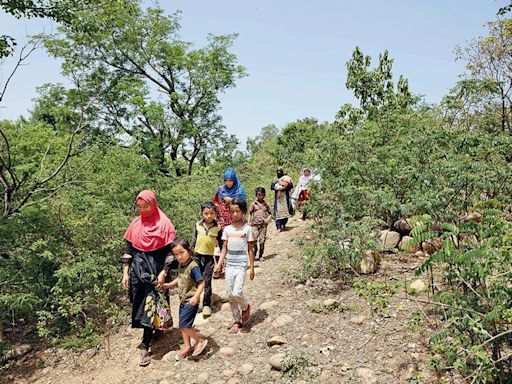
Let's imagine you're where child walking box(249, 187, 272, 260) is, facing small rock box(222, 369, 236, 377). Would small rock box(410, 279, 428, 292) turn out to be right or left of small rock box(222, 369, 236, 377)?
left

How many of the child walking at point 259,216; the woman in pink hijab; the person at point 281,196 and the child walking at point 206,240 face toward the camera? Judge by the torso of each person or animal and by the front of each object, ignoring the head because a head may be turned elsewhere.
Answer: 4

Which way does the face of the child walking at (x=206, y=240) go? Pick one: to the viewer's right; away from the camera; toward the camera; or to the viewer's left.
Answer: toward the camera

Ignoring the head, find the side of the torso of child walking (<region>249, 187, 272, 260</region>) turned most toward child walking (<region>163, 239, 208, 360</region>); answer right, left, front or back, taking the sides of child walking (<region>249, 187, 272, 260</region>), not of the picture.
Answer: front

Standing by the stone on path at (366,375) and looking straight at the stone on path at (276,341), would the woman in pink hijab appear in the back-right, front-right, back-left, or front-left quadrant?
front-left

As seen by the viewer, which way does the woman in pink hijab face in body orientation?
toward the camera

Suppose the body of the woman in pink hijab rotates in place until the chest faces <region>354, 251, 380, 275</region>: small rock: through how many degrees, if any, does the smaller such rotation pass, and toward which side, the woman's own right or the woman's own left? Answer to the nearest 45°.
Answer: approximately 90° to the woman's own left

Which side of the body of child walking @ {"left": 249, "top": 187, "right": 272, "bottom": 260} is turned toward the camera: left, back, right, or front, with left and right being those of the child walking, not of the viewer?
front

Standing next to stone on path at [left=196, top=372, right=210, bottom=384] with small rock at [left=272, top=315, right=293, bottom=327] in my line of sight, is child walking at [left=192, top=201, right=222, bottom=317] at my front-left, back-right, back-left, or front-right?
front-left

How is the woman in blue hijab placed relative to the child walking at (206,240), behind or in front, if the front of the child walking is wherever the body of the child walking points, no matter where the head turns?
behind

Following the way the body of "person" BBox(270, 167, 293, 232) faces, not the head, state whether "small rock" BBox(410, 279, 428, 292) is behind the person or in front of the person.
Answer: in front

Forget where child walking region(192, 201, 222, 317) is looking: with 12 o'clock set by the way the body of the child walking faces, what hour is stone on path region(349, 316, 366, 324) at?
The stone on path is roughly at 10 o'clock from the child walking.

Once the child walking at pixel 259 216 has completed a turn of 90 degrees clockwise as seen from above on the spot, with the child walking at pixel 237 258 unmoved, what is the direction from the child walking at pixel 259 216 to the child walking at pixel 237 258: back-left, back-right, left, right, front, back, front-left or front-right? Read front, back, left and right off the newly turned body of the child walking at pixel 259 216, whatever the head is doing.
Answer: left

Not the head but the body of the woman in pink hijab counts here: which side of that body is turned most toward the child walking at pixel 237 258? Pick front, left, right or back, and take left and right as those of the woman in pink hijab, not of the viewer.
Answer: left
